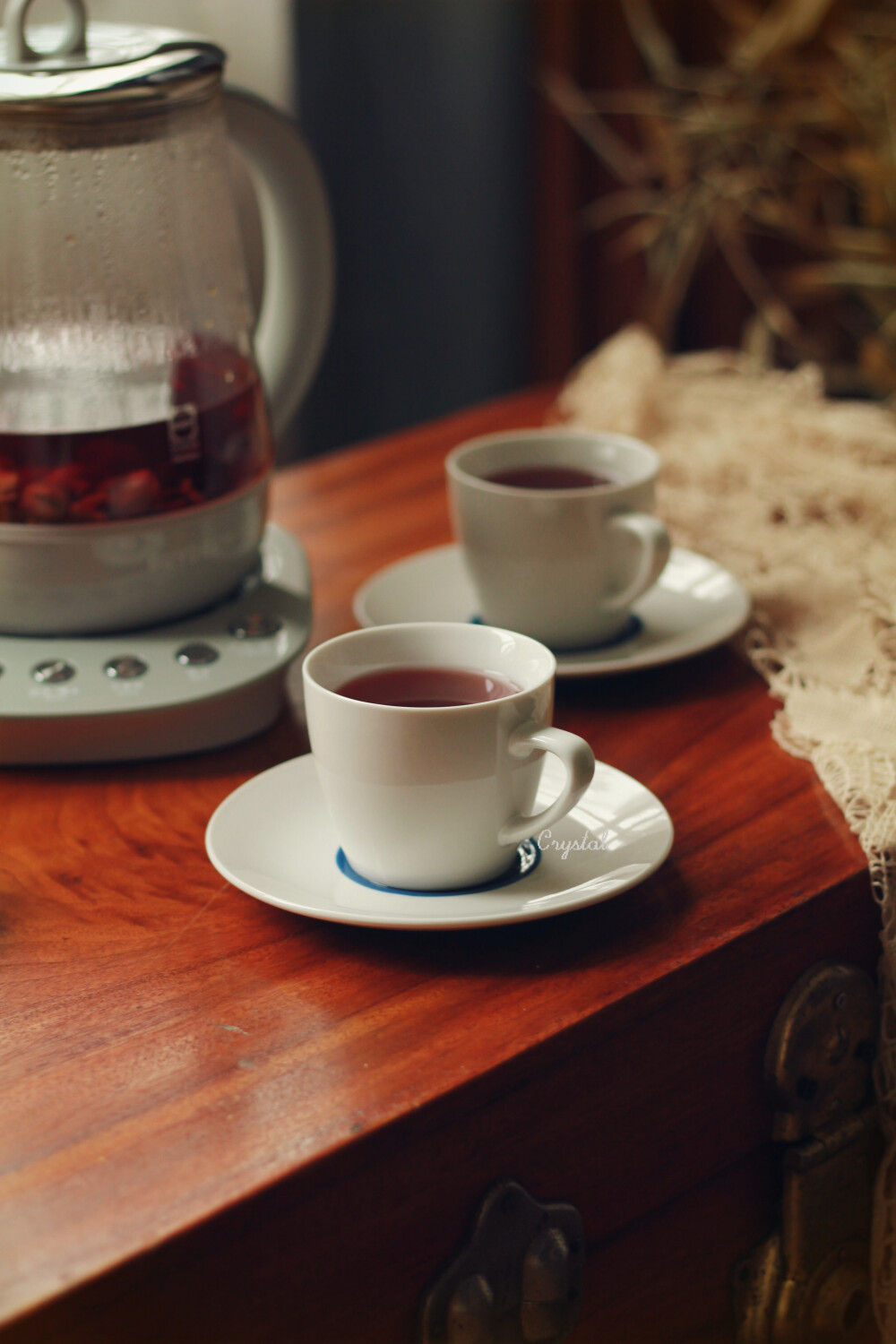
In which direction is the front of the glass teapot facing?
to the viewer's left

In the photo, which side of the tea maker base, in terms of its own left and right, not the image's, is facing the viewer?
front

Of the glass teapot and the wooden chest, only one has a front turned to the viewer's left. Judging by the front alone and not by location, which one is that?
the glass teapot
